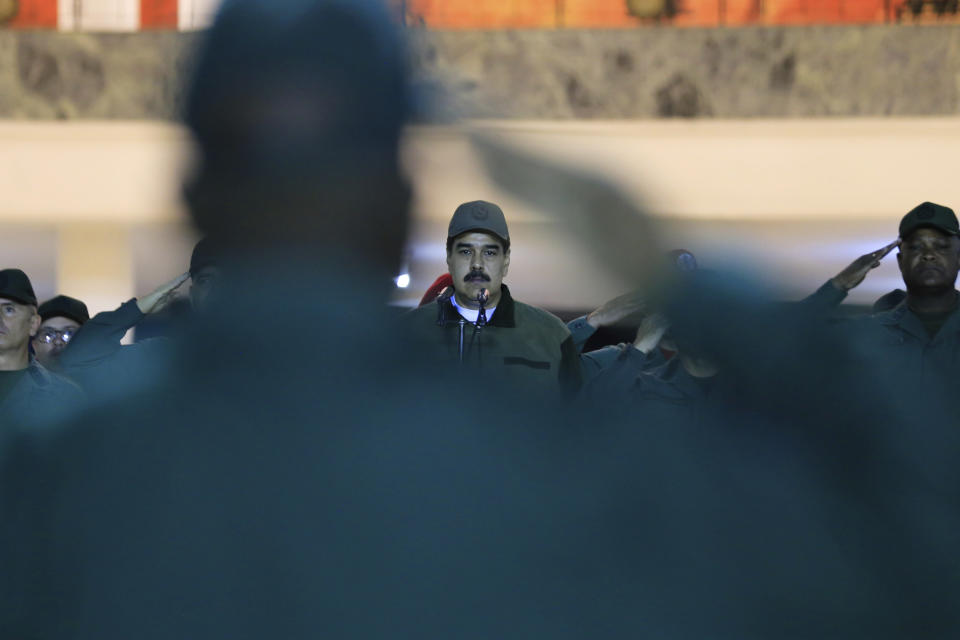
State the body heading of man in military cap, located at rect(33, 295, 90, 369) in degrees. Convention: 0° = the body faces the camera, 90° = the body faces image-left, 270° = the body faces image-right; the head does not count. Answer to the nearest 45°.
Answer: approximately 0°
